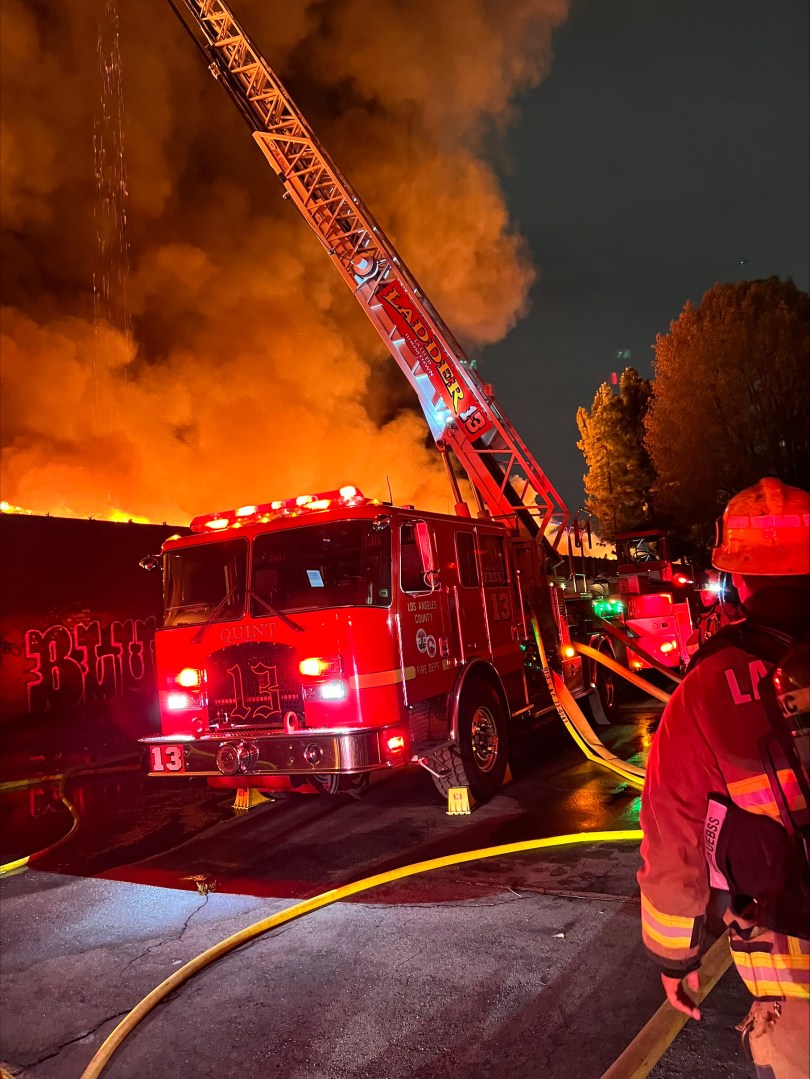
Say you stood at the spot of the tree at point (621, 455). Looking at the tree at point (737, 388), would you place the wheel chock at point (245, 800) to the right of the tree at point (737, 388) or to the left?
right

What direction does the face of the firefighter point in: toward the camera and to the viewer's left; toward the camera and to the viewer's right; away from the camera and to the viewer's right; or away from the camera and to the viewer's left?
away from the camera and to the viewer's left

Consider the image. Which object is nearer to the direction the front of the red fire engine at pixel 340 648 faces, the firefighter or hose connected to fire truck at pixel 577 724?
the firefighter

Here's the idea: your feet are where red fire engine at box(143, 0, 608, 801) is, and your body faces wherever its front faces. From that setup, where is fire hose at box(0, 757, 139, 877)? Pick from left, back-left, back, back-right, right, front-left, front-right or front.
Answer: front

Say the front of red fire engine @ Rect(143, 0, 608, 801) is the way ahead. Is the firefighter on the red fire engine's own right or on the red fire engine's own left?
on the red fire engine's own left

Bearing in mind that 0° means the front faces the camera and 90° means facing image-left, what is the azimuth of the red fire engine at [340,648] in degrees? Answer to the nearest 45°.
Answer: approximately 45°

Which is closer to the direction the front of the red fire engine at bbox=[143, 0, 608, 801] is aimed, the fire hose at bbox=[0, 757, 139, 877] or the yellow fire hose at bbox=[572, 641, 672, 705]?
the fire hose

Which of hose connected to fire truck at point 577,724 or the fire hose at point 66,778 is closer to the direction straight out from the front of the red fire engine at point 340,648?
the fire hose

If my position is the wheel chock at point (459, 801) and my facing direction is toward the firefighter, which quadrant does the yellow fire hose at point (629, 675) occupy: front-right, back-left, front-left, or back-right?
back-left

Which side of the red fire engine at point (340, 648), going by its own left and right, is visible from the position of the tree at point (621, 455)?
back

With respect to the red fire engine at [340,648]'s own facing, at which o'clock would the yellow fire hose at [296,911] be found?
The yellow fire hose is roughly at 11 o'clock from the red fire engine.
